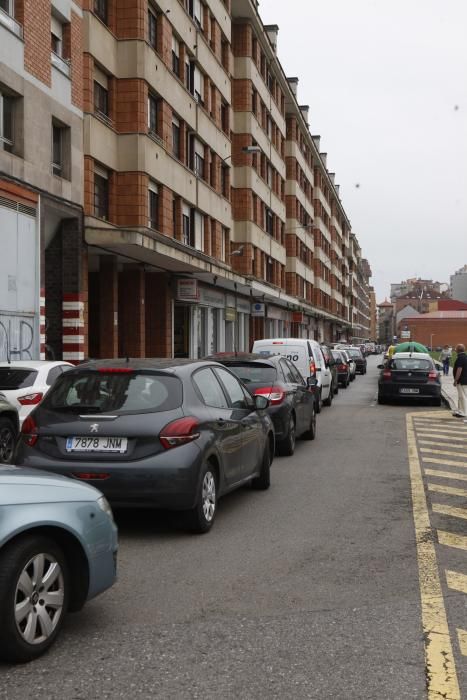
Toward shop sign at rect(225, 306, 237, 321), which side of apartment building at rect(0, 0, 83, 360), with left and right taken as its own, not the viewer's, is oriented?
left

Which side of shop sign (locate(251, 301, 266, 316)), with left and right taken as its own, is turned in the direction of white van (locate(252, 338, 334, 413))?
front

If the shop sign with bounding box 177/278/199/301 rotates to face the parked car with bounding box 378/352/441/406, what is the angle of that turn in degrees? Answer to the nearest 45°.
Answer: approximately 45° to its left

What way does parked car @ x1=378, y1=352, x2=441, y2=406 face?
away from the camera

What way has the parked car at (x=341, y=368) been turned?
away from the camera

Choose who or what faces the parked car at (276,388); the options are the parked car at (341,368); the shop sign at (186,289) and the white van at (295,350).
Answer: the shop sign

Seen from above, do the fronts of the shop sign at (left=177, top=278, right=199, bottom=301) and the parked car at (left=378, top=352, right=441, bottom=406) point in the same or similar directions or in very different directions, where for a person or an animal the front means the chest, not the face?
very different directions

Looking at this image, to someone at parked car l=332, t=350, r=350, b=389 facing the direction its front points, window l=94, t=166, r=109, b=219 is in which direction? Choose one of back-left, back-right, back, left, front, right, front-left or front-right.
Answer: back-left

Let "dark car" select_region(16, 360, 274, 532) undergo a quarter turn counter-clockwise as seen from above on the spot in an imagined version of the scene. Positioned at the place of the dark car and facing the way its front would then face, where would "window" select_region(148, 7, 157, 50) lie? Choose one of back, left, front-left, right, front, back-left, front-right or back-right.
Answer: front-right

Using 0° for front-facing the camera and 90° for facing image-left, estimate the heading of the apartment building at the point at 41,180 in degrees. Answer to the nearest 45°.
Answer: approximately 315°

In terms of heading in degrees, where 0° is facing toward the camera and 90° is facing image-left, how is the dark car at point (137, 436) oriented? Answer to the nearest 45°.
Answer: approximately 225°

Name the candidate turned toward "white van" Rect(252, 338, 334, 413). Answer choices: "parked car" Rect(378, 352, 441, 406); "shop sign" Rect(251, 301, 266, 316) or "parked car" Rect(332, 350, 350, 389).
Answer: the shop sign

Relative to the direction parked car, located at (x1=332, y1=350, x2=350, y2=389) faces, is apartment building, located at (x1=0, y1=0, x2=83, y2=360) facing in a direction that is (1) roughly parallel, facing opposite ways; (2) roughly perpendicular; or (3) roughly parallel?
roughly perpendicular

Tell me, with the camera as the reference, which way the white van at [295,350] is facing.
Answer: facing away from the viewer and to the right of the viewer

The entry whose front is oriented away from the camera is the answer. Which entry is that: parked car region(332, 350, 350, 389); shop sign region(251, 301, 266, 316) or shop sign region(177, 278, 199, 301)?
the parked car
